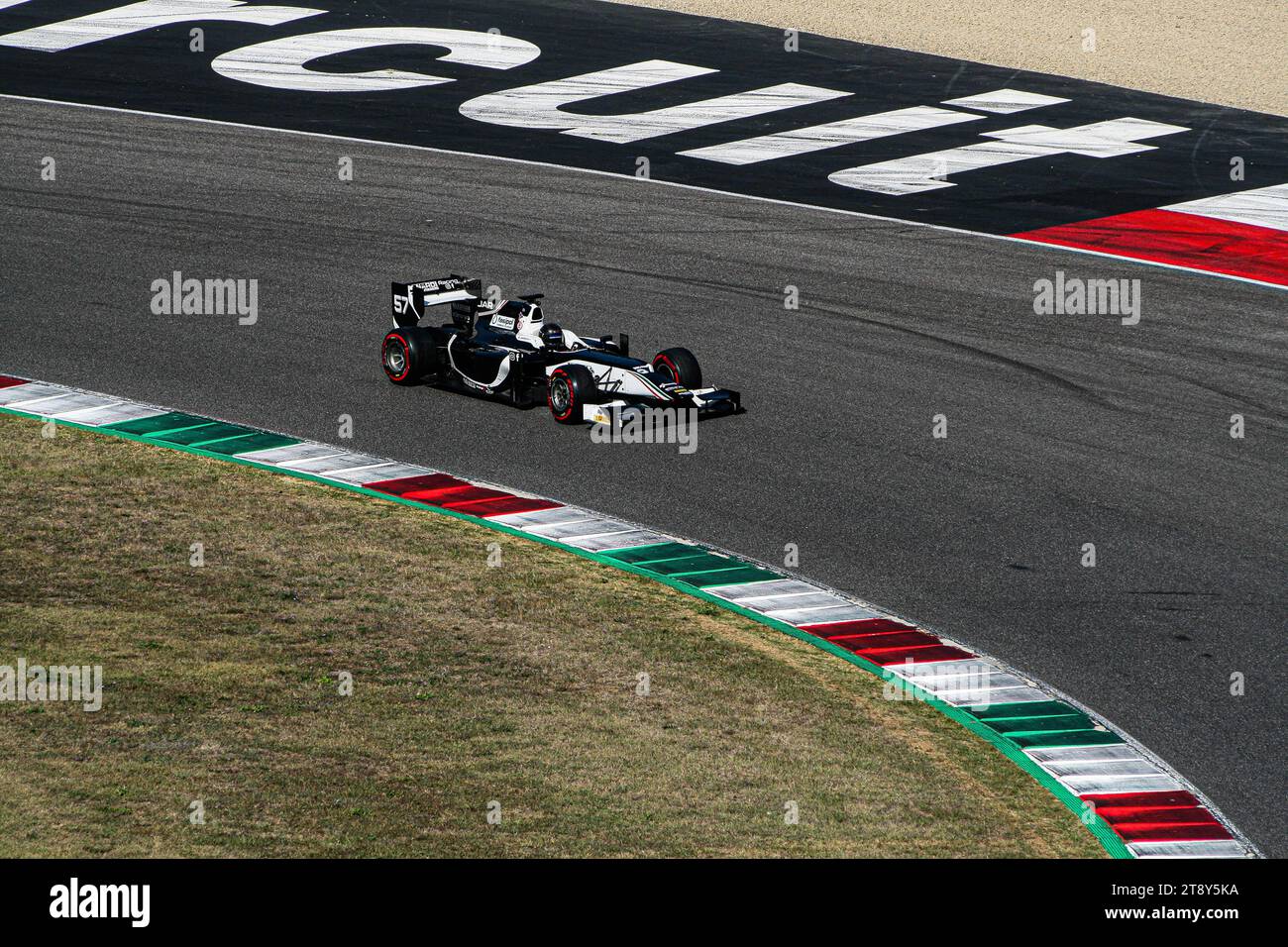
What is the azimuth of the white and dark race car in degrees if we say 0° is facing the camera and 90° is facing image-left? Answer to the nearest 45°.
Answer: approximately 315°
